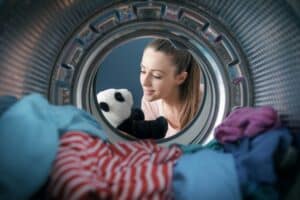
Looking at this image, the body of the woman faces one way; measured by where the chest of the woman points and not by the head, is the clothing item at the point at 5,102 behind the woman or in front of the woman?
in front

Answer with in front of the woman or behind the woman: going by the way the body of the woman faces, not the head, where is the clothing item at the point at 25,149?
in front

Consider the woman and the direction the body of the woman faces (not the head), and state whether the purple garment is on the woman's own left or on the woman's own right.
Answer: on the woman's own left

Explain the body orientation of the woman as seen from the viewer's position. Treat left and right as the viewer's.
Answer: facing the viewer and to the left of the viewer

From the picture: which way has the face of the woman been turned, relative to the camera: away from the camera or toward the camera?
toward the camera

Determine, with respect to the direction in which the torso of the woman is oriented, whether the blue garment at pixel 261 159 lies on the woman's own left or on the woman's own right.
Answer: on the woman's own left

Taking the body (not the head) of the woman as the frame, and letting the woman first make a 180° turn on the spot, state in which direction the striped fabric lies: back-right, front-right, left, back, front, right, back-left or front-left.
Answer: back-right

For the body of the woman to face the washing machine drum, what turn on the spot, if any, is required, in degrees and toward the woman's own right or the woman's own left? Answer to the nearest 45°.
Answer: approximately 45° to the woman's own left

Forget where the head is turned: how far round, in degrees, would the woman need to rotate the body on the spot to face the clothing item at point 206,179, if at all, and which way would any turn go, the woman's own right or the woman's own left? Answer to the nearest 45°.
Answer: approximately 45° to the woman's own left
